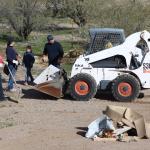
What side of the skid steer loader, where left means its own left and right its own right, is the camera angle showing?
left

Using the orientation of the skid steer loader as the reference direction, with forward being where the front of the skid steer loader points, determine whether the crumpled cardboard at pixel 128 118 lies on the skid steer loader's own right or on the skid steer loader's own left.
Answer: on the skid steer loader's own left

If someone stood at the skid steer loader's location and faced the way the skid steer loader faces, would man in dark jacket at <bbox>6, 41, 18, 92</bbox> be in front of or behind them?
in front

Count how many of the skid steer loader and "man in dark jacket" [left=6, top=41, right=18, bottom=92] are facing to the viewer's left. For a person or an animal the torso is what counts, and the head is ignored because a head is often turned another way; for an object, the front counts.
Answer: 1

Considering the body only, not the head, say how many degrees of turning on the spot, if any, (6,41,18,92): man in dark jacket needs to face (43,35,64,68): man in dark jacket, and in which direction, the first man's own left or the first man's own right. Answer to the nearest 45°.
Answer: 0° — they already face them

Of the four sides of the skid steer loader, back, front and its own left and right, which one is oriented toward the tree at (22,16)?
right

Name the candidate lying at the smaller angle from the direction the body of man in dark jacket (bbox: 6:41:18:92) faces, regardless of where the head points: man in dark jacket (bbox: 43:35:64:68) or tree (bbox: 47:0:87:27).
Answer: the man in dark jacket

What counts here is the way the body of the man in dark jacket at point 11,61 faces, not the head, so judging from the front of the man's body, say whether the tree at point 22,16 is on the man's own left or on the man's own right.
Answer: on the man's own left

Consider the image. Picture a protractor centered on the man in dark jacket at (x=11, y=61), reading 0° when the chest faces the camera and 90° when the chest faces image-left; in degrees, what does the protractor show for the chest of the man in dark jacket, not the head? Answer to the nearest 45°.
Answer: approximately 270°

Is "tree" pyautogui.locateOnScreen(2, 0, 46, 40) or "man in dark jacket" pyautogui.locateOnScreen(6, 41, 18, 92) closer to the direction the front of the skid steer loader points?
the man in dark jacket

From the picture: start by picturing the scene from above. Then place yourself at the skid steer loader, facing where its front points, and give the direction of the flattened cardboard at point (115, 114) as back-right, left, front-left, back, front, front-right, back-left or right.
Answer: left

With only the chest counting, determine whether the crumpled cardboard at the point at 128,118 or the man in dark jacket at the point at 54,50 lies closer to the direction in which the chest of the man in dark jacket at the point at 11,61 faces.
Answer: the man in dark jacket
